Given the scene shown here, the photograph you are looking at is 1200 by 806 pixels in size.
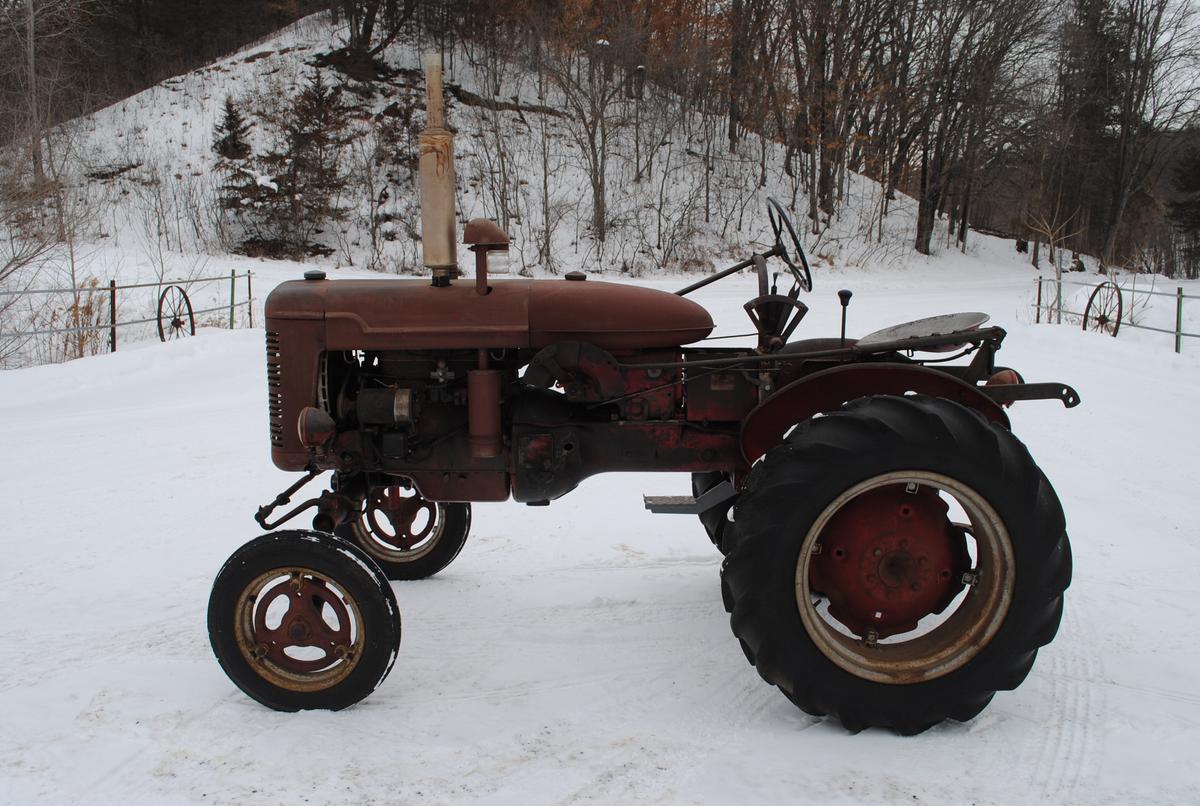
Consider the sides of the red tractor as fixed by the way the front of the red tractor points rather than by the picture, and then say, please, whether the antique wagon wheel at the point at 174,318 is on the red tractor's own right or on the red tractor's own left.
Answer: on the red tractor's own right

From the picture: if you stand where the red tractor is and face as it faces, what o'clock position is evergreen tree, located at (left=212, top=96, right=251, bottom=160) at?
The evergreen tree is roughly at 2 o'clock from the red tractor.

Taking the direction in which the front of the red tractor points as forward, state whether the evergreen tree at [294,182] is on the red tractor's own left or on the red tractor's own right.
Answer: on the red tractor's own right

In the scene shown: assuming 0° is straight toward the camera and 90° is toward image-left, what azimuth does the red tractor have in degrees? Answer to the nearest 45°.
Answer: approximately 90°

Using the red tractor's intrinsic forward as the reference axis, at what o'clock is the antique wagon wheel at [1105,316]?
The antique wagon wheel is roughly at 4 o'clock from the red tractor.

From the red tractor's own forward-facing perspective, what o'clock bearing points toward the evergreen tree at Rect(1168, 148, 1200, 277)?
The evergreen tree is roughly at 4 o'clock from the red tractor.

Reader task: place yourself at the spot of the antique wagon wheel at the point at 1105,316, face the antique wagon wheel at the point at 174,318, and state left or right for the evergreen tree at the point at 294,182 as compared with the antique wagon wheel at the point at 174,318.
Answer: right

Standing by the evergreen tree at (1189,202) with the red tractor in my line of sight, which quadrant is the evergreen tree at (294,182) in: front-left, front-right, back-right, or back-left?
front-right

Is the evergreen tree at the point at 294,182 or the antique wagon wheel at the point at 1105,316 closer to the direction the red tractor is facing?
the evergreen tree

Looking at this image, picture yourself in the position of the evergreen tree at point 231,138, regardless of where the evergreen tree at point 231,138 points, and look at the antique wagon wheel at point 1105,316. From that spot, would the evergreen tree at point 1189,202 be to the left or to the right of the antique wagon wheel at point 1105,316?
left

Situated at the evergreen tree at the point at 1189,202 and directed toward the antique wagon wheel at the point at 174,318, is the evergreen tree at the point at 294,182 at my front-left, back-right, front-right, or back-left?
front-right
